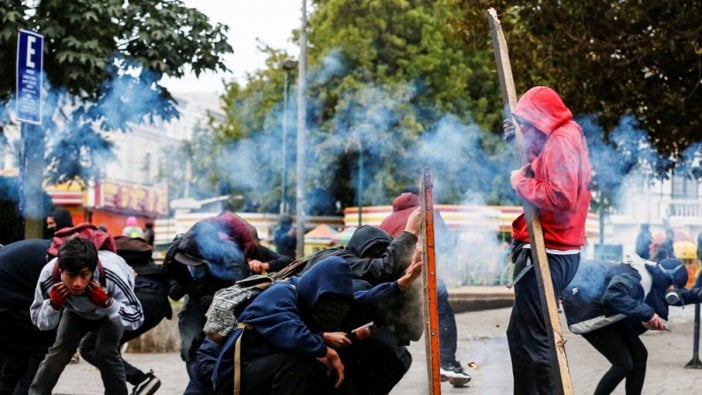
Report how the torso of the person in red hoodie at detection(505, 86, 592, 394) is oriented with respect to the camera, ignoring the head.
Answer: to the viewer's left

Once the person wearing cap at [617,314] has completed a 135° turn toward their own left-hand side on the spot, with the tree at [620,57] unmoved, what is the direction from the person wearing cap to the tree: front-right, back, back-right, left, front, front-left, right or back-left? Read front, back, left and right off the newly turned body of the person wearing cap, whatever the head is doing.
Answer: front-right

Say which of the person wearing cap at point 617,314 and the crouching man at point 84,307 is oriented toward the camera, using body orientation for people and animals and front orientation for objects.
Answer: the crouching man

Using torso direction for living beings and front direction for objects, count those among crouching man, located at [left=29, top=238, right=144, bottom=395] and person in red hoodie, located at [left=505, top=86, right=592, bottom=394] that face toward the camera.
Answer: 1

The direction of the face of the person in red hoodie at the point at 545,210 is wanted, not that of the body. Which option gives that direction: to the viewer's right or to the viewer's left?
to the viewer's left

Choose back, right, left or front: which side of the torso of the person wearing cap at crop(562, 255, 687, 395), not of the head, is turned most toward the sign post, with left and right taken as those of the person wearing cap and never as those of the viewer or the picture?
back

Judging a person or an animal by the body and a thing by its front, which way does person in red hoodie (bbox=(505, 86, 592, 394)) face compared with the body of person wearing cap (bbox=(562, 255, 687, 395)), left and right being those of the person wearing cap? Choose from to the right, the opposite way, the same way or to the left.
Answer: the opposite way

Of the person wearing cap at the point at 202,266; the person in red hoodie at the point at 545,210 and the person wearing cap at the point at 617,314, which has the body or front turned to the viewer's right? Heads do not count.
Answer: the person wearing cap at the point at 617,314

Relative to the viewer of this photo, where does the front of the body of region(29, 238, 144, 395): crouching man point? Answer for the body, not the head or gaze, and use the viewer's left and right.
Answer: facing the viewer

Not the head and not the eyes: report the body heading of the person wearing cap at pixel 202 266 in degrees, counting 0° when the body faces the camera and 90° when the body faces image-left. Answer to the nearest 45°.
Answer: approximately 45°

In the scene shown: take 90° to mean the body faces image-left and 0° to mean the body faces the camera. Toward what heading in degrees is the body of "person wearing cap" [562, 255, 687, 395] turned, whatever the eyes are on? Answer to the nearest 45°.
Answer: approximately 270°

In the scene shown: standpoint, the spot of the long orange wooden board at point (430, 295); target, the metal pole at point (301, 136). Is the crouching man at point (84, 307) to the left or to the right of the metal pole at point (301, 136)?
left

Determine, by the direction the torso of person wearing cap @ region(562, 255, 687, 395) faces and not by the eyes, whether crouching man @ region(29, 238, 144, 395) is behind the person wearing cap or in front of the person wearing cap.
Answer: behind

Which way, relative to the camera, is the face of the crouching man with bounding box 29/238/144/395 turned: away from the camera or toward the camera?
toward the camera
